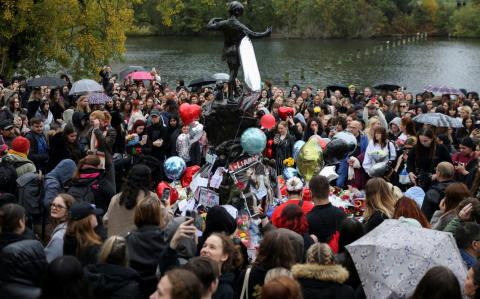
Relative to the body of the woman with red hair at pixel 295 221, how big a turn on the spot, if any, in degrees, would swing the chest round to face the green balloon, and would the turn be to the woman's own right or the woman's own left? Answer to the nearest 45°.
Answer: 0° — they already face it

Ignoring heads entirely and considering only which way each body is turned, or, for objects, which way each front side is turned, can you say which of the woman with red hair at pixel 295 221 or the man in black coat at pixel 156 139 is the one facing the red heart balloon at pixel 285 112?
the woman with red hair

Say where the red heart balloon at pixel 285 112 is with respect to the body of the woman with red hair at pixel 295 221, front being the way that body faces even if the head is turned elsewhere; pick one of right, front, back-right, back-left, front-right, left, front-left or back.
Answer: front

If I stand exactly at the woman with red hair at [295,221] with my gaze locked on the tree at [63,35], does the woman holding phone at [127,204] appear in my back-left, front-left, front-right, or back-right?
front-left

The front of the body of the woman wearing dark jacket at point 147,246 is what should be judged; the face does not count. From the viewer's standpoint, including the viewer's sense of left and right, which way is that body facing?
facing away from the viewer and to the right of the viewer

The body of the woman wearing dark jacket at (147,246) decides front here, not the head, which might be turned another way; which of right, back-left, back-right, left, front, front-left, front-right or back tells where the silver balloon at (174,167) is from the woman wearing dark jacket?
front-left

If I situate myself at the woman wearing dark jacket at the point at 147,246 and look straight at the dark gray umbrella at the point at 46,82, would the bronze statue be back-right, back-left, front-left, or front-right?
front-right

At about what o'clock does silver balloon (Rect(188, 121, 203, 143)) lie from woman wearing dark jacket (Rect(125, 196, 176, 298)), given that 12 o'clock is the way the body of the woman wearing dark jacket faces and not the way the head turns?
The silver balloon is roughly at 11 o'clock from the woman wearing dark jacket.

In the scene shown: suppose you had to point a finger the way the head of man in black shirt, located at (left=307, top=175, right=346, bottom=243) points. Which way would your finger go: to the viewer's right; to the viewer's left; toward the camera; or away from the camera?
away from the camera

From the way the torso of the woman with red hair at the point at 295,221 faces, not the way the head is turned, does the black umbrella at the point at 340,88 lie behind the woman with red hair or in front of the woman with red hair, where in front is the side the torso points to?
in front

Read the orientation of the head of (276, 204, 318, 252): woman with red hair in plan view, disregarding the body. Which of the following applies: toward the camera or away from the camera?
away from the camera

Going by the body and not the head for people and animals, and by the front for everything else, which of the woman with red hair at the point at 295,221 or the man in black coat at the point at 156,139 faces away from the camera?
the woman with red hair

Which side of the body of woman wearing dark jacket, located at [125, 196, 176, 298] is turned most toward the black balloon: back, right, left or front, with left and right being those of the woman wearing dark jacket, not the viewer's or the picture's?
front

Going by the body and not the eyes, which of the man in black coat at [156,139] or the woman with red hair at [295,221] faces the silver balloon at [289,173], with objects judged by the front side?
the woman with red hair

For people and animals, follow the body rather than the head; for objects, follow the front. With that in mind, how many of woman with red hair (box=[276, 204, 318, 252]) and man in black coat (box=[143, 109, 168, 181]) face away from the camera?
1

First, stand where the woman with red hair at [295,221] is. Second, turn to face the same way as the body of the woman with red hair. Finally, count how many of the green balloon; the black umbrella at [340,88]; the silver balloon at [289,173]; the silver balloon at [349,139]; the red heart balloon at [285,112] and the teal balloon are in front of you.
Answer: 6

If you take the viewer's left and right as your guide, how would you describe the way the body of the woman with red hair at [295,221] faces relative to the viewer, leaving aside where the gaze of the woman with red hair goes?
facing away from the viewer
